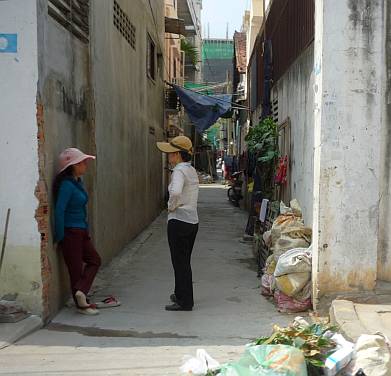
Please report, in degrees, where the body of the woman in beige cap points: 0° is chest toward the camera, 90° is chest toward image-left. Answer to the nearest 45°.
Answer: approximately 90°

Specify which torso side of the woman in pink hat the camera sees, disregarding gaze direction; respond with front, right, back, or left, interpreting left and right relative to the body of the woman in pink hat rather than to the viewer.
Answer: right

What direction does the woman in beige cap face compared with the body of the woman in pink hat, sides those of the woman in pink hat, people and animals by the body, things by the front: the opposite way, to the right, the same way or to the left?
the opposite way

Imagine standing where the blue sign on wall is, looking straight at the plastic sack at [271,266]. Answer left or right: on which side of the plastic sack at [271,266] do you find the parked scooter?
left

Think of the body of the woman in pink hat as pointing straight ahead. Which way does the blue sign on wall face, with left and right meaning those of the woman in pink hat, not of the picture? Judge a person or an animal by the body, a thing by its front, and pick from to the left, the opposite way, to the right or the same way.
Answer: to the right

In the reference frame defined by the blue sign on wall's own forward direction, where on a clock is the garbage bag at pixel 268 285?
The garbage bag is roughly at 9 o'clock from the blue sign on wall.

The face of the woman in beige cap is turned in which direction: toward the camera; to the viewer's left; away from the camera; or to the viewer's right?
to the viewer's left

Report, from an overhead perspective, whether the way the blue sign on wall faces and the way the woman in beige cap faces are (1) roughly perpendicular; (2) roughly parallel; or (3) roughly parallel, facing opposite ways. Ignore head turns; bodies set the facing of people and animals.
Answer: roughly perpendicular

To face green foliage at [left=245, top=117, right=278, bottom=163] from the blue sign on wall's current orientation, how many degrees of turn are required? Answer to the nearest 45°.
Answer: approximately 135° to its left

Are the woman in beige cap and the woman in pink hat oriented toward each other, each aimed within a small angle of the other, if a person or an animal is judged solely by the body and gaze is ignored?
yes

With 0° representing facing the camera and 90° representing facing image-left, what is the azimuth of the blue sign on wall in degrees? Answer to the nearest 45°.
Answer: approximately 0°

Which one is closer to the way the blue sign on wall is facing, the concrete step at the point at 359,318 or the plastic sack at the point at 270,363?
the plastic sack

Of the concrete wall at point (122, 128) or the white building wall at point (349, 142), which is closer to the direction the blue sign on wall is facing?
the white building wall
